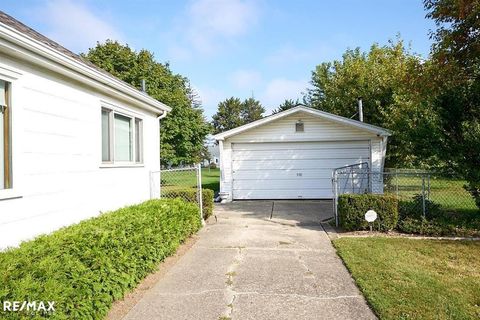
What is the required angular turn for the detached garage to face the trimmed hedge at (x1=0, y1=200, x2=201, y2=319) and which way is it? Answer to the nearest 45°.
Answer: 0° — it already faces it

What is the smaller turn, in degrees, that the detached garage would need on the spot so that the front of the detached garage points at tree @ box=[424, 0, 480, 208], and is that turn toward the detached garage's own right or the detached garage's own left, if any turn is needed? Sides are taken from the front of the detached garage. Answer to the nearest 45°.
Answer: approximately 45° to the detached garage's own left

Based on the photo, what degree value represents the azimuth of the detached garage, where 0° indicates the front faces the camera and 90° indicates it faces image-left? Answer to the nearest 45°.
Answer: approximately 0°

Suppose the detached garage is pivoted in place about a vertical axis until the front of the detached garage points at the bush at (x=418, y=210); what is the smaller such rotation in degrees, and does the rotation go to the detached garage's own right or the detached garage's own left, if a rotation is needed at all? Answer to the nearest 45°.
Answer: approximately 45° to the detached garage's own left

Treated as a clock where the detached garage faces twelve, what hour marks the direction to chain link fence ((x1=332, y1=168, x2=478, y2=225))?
The chain link fence is roughly at 10 o'clock from the detached garage.

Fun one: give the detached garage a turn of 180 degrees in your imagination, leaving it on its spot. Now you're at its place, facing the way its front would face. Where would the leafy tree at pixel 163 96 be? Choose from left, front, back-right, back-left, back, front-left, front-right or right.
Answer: front-left
